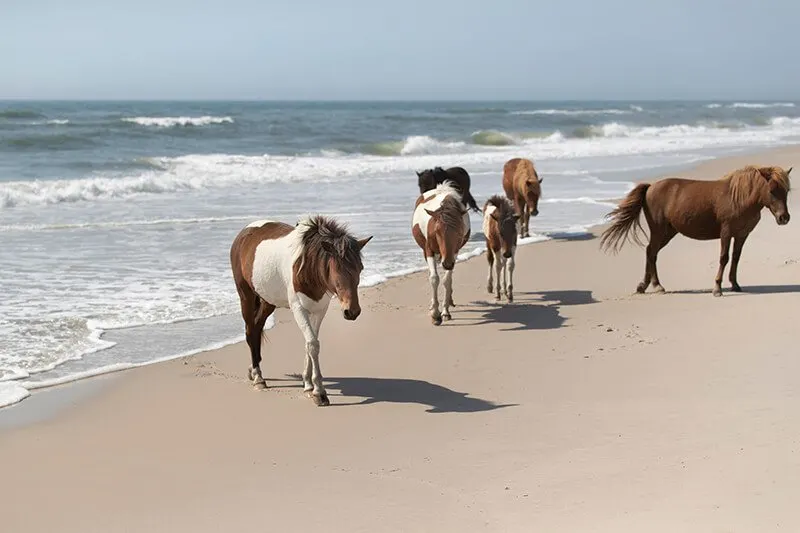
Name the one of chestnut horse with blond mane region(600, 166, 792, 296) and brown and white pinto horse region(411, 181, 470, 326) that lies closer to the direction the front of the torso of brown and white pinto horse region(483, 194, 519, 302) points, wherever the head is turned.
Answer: the brown and white pinto horse

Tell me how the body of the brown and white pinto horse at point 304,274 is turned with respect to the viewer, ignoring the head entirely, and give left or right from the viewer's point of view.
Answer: facing the viewer and to the right of the viewer

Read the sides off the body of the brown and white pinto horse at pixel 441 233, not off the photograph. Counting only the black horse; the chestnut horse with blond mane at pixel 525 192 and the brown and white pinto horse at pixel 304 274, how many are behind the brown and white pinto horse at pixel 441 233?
2

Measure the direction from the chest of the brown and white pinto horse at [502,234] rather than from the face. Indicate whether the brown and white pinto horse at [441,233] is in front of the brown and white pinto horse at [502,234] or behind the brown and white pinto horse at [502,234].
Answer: in front

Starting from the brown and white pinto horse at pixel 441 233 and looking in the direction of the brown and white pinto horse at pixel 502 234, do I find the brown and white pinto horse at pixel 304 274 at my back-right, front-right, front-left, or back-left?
back-right

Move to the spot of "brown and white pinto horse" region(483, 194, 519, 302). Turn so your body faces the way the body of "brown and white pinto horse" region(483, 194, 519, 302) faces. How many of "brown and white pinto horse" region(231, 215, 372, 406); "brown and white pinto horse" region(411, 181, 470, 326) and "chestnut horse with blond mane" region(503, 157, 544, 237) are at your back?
1

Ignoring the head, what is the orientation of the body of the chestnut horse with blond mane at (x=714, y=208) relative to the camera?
to the viewer's right

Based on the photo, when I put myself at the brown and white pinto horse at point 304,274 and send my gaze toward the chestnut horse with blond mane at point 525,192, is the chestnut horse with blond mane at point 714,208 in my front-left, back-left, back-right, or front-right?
front-right

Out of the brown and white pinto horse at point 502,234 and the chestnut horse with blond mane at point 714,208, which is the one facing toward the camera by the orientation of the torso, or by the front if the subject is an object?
the brown and white pinto horse

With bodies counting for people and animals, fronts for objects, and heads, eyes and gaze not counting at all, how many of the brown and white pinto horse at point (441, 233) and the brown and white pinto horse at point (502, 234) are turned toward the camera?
2

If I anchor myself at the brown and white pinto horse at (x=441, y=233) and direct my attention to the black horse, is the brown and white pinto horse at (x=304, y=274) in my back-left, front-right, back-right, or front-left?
back-left

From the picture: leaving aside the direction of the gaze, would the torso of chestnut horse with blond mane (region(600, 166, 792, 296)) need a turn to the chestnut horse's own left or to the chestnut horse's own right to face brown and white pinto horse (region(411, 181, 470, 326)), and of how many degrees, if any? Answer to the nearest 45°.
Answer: approximately 135° to the chestnut horse's own right

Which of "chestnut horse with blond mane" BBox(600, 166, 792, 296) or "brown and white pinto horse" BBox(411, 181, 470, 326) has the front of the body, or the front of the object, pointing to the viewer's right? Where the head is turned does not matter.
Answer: the chestnut horse with blond mane

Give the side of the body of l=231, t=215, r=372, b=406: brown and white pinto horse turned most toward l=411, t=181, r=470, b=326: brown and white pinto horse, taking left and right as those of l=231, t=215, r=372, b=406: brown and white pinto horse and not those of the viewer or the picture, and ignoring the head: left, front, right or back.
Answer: left

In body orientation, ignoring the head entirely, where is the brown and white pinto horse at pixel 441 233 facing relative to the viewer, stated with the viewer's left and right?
facing the viewer

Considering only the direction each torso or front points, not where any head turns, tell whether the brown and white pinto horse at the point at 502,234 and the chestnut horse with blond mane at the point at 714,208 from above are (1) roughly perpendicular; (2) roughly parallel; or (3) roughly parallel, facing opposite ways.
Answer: roughly perpendicular

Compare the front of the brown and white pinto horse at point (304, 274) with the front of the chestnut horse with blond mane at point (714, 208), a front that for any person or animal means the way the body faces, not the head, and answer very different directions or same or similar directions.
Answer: same or similar directions
